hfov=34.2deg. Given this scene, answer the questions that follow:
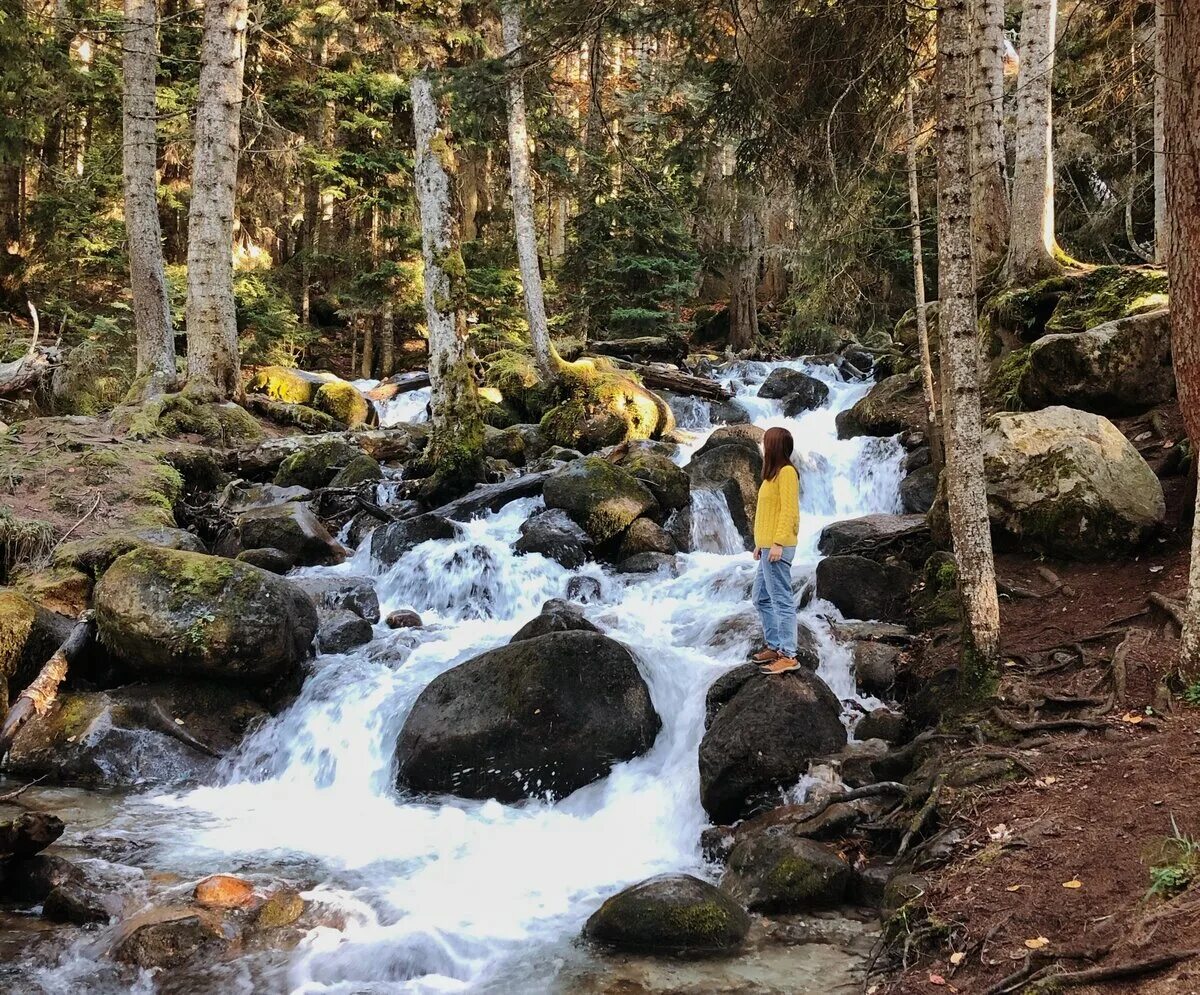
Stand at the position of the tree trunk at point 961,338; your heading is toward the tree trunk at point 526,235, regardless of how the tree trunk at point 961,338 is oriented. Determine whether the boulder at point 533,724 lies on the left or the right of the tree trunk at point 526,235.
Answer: left

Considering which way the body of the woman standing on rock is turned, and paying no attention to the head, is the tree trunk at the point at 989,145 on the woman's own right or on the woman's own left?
on the woman's own right

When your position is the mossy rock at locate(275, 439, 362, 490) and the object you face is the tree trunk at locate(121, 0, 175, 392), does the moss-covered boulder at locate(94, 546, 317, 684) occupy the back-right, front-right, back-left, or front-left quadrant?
back-left
